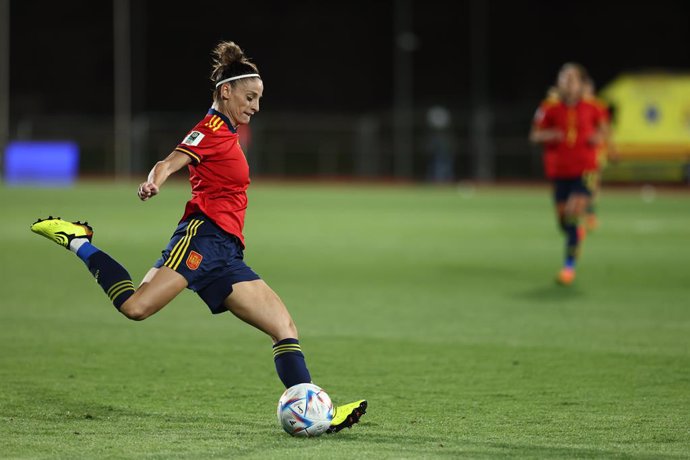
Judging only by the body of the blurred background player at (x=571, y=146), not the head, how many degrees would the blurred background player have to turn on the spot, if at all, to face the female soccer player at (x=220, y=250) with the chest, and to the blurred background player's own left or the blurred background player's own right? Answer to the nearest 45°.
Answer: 0° — they already face them

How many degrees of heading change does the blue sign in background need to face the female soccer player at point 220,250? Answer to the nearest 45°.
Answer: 0° — it already faces them

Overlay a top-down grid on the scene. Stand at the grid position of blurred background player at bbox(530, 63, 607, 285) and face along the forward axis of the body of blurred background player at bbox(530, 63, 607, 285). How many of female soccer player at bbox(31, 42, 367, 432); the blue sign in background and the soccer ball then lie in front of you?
2

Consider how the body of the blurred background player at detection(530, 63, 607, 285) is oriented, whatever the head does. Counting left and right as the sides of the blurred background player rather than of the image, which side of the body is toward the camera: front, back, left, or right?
front

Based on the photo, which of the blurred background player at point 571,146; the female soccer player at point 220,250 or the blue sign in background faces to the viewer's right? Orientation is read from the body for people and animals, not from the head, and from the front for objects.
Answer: the female soccer player

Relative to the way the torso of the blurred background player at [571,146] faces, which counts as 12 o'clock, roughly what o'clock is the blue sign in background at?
The blue sign in background is roughly at 5 o'clock from the blurred background player.

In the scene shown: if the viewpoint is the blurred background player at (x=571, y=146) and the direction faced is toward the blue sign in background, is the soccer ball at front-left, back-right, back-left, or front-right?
back-left

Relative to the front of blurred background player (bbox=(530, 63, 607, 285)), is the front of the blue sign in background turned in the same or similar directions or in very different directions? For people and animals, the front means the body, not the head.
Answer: same or similar directions

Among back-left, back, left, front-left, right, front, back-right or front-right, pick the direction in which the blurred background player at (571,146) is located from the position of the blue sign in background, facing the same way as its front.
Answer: front

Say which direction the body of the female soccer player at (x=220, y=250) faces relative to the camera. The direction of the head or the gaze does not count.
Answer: to the viewer's right

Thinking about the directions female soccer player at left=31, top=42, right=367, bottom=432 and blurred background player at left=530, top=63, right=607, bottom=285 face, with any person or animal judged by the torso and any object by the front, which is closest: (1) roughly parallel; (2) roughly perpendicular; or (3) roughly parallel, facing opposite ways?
roughly perpendicular

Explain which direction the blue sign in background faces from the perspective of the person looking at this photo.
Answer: facing the viewer

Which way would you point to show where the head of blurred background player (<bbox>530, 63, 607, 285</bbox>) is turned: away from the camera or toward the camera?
toward the camera

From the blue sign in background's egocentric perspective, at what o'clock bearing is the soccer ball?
The soccer ball is roughly at 12 o'clock from the blue sign in background.

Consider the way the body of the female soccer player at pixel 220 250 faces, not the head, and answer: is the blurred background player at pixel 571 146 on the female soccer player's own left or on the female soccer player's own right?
on the female soccer player's own left

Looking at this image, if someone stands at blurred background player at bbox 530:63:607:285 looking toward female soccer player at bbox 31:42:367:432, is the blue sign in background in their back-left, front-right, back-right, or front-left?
back-right

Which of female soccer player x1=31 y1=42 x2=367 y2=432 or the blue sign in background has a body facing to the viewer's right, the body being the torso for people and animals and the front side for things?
the female soccer player

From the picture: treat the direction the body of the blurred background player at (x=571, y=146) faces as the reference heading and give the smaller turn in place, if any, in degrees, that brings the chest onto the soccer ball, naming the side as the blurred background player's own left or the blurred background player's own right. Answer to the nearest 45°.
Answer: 0° — they already face it

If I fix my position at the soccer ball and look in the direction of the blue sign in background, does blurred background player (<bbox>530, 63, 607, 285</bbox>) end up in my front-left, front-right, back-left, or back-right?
front-right
